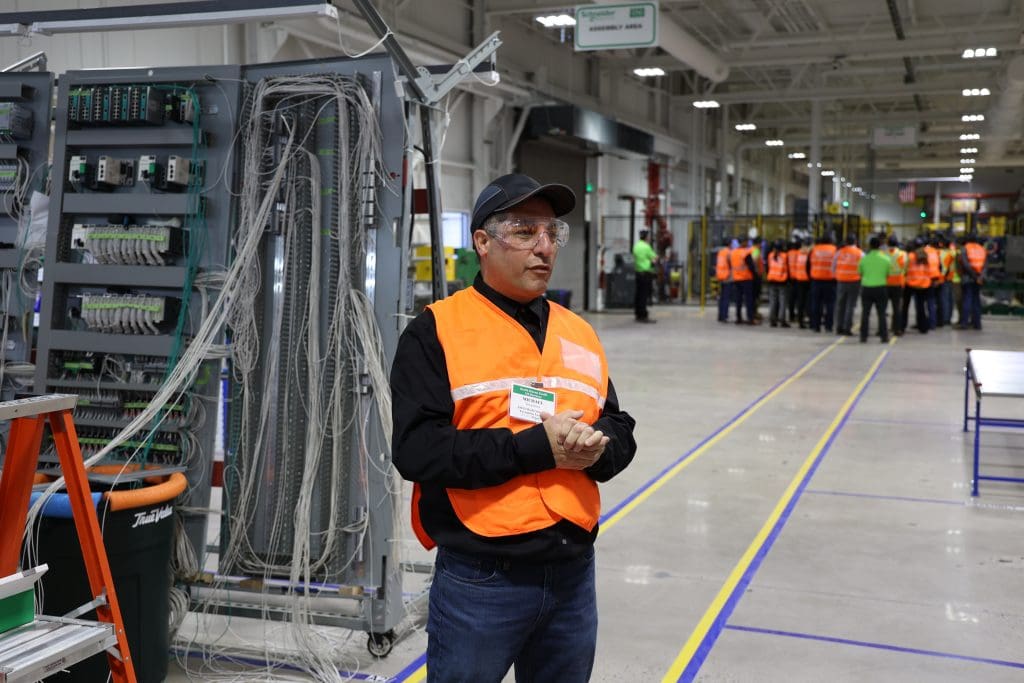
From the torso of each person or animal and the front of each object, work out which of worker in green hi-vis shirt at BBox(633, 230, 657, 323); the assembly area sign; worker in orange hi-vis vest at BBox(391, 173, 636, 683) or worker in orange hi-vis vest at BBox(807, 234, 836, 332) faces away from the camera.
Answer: worker in orange hi-vis vest at BBox(807, 234, 836, 332)

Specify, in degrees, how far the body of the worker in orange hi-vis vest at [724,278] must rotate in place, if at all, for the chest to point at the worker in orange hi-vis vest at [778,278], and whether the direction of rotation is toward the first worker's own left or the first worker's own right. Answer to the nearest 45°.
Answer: approximately 90° to the first worker's own right

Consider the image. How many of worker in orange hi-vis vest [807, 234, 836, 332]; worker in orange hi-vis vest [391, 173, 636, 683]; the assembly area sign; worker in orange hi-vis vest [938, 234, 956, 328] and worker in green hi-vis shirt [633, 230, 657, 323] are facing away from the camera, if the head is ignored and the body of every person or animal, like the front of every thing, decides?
2

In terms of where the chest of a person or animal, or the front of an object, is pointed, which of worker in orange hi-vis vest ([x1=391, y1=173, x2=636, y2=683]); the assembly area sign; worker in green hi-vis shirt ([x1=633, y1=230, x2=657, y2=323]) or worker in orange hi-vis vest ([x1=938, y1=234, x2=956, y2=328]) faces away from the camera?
worker in orange hi-vis vest ([x1=938, y1=234, x2=956, y2=328])

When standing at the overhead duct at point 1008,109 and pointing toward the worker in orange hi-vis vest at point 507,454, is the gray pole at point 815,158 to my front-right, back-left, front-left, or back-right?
back-right

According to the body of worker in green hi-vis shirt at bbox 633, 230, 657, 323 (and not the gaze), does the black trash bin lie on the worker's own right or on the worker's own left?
on the worker's own right

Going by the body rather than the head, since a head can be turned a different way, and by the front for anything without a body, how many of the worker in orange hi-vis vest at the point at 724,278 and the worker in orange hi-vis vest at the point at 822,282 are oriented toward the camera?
0

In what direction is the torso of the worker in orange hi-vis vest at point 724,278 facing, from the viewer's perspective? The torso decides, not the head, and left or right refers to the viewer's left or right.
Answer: facing away from the viewer and to the right of the viewer

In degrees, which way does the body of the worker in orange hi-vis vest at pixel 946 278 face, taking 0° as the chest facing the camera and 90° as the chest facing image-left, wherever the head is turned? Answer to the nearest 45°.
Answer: approximately 180°

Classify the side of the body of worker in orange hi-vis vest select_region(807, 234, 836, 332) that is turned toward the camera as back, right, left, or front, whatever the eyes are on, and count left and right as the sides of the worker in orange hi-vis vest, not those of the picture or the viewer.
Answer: back

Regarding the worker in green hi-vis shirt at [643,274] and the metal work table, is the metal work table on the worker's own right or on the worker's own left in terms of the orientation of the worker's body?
on the worker's own right

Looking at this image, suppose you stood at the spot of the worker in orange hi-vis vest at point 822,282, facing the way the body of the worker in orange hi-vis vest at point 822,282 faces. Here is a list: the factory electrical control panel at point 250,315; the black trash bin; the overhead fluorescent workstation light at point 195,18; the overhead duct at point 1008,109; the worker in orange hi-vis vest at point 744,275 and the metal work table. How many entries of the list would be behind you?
4

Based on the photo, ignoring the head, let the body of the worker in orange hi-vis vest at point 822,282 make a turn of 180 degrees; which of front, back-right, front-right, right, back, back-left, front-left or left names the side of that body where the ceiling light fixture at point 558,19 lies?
front-right

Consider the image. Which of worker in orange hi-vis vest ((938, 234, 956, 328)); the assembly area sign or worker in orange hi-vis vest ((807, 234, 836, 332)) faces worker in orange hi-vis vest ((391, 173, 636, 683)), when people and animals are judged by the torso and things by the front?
the assembly area sign

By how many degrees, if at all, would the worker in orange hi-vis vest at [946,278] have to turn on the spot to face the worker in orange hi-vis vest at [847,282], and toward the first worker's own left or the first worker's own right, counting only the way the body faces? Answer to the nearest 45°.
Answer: approximately 135° to the first worker's own left

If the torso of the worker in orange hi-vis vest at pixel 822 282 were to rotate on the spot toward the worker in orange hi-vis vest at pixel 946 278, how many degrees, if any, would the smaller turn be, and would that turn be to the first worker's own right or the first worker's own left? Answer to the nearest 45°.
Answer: approximately 45° to the first worker's own right
